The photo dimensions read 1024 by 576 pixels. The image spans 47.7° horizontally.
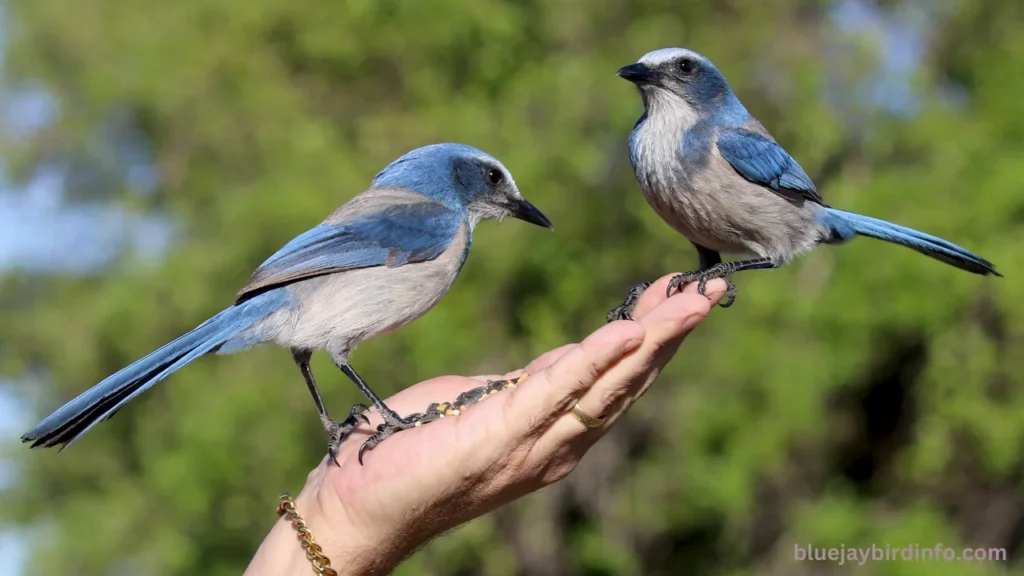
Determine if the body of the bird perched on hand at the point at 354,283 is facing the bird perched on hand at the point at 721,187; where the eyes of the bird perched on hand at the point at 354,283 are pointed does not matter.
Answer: yes

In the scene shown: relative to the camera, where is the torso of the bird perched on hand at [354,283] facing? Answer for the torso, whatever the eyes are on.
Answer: to the viewer's right
